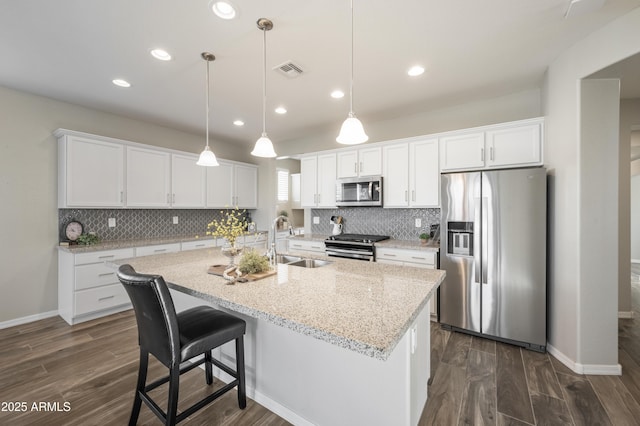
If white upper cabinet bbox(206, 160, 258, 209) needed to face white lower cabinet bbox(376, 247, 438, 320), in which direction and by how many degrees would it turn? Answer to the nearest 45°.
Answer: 0° — it already faces it

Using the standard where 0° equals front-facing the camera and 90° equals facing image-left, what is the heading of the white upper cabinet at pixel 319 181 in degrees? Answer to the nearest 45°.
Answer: approximately 45°

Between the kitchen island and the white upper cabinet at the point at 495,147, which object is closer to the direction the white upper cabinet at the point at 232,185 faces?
the white upper cabinet

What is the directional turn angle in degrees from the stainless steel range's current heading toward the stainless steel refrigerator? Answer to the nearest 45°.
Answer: approximately 90° to its left

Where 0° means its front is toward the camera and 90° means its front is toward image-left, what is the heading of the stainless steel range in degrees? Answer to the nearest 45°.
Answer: approximately 45°

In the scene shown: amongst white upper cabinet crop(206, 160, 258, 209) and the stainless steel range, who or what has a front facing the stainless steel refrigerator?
the white upper cabinet

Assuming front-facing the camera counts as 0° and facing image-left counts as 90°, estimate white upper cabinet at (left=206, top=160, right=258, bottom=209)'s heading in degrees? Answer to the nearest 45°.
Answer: approximately 315°
